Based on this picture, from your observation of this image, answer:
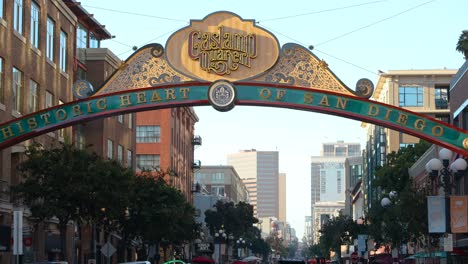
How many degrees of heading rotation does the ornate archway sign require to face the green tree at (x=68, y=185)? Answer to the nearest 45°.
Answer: approximately 135° to its right

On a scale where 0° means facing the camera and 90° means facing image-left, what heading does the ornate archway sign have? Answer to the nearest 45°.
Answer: approximately 0°
